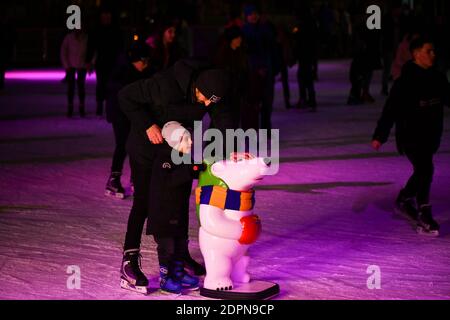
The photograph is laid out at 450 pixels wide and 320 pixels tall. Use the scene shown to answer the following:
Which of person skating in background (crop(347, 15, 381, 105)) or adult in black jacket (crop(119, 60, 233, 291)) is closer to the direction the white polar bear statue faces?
the person skating in background

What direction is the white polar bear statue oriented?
to the viewer's right

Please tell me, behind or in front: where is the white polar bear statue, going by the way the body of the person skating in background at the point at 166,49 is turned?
in front

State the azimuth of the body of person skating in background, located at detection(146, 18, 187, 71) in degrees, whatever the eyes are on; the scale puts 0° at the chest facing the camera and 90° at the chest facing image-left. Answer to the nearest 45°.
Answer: approximately 315°

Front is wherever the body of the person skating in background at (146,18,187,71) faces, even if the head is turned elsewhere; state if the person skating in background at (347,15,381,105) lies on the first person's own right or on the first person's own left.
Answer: on the first person's own left

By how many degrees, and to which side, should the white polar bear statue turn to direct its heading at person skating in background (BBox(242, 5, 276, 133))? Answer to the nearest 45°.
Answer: approximately 90° to its left
